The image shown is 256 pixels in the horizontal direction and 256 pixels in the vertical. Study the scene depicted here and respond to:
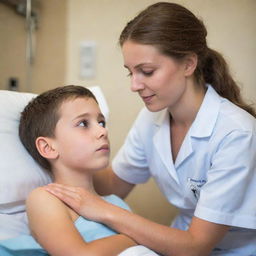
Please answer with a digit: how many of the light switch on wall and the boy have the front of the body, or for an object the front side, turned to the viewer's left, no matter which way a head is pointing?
0

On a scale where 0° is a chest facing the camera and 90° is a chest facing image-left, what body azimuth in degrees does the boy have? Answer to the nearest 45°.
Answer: approximately 315°

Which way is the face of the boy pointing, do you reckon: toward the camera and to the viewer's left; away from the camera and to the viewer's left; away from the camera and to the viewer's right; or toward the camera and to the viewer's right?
toward the camera and to the viewer's right

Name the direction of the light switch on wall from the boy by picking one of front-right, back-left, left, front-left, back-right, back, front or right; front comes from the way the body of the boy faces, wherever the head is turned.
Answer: back-left

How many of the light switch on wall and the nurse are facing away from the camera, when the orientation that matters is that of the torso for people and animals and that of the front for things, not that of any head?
0

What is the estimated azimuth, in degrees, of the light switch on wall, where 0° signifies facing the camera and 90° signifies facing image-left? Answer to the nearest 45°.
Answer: approximately 0°

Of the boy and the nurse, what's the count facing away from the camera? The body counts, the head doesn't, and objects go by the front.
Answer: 0

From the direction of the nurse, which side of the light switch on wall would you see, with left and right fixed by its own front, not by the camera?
front
